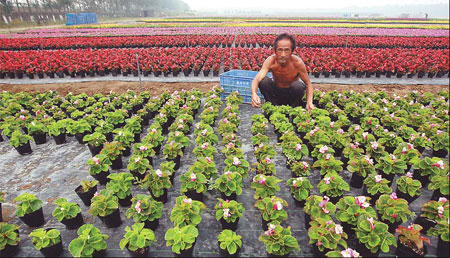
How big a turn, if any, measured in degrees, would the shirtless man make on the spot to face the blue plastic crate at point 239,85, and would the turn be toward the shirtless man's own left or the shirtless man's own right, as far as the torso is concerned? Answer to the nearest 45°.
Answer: approximately 135° to the shirtless man's own right

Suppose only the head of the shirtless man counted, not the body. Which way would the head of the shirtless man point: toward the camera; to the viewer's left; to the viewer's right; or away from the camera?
toward the camera

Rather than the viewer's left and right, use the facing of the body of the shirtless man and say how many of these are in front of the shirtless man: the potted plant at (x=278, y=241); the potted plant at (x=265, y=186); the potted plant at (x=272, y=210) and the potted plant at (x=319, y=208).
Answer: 4

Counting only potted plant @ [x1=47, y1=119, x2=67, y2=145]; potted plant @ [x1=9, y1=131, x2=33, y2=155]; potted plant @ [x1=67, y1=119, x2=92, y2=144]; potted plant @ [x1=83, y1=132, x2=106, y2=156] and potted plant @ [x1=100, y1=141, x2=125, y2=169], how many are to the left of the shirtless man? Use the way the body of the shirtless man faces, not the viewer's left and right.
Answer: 0

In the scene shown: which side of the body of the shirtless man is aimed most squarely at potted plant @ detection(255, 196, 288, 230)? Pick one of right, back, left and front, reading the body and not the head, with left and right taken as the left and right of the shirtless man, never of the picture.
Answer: front

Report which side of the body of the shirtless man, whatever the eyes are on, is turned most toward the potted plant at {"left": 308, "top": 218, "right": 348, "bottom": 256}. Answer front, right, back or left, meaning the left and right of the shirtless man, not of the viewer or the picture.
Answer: front

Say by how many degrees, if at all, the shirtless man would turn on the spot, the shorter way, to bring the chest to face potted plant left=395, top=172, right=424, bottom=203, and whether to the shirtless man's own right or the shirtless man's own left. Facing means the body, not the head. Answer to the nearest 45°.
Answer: approximately 45° to the shirtless man's own left

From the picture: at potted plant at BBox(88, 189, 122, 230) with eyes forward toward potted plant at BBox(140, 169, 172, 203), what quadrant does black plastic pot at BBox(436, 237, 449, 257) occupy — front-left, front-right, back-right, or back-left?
front-right

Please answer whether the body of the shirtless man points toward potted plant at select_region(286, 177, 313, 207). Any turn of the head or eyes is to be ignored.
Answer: yes

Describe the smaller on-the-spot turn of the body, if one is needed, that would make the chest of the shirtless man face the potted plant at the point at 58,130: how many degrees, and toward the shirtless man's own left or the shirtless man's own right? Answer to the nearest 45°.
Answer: approximately 90° to the shirtless man's own right

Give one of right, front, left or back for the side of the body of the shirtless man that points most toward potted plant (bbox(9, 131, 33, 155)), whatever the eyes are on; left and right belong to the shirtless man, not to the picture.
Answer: right

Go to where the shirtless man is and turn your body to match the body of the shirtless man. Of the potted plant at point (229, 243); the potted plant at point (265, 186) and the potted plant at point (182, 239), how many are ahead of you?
3

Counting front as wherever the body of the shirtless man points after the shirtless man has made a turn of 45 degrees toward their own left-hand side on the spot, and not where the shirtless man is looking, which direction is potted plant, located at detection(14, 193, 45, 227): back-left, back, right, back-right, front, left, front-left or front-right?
right

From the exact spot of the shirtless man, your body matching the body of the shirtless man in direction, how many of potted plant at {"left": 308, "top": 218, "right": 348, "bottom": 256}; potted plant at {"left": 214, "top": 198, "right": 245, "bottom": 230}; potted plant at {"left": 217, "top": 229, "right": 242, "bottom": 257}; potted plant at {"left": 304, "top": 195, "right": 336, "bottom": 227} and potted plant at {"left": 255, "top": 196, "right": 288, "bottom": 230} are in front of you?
5

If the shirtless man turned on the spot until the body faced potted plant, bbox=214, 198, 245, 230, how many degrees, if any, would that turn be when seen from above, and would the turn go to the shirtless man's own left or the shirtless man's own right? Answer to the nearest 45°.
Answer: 0° — they already face it

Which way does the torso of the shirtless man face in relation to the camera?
toward the camera

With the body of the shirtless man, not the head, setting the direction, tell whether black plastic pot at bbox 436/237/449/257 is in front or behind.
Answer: in front

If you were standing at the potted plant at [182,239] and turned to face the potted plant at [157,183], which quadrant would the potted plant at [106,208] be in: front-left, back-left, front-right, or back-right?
front-left

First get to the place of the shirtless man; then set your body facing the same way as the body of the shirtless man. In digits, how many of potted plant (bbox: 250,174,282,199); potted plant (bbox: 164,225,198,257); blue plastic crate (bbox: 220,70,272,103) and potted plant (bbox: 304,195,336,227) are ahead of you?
3

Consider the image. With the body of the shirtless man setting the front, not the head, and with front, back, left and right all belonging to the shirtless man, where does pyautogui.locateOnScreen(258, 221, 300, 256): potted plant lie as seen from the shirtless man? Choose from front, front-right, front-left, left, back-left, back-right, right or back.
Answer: front
